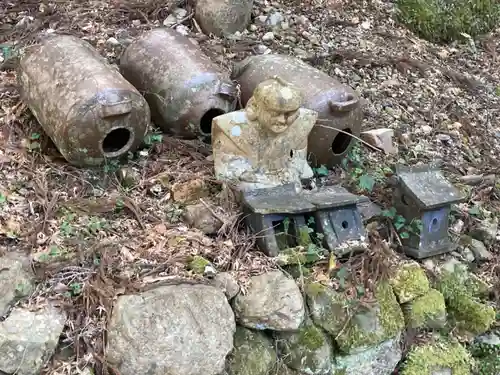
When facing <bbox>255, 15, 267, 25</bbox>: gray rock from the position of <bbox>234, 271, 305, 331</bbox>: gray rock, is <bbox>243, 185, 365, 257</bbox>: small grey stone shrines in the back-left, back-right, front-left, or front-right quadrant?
front-right

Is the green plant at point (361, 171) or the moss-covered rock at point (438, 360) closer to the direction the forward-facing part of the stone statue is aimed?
the moss-covered rock

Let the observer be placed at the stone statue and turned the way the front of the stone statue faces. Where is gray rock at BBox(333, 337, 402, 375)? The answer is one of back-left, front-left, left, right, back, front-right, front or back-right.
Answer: front

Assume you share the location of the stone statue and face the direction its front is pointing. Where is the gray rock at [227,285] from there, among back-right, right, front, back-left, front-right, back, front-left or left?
front-right

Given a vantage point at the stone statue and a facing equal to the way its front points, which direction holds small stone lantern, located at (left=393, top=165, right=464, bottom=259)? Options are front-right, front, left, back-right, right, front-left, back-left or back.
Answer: front-left

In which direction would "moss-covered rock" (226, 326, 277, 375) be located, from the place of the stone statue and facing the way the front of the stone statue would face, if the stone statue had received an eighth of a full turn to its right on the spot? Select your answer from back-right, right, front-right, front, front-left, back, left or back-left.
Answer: front

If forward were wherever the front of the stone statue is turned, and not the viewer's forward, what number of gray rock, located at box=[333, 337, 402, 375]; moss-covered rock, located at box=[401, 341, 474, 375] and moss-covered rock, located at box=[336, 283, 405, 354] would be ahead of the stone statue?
3

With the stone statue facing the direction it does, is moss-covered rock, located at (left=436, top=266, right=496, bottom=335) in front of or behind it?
in front

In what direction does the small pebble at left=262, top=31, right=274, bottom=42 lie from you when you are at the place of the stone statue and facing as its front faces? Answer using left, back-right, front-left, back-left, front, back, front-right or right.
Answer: back-left

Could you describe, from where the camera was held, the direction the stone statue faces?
facing the viewer and to the right of the viewer

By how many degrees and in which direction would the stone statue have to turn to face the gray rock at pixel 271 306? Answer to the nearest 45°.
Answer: approximately 45° to its right

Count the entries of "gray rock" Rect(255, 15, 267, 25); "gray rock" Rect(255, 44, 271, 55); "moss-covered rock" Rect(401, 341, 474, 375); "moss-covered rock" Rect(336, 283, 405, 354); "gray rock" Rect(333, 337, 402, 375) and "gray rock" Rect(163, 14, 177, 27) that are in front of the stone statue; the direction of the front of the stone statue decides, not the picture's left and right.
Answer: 3

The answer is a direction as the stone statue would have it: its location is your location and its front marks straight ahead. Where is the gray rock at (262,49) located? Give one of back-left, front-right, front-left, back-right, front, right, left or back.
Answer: back-left

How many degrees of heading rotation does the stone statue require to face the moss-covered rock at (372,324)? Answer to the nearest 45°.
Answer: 0° — it already faces it

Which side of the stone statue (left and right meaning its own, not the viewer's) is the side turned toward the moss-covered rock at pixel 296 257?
front

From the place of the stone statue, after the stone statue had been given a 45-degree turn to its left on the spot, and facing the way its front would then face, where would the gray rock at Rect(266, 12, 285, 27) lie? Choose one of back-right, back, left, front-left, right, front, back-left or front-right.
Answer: left

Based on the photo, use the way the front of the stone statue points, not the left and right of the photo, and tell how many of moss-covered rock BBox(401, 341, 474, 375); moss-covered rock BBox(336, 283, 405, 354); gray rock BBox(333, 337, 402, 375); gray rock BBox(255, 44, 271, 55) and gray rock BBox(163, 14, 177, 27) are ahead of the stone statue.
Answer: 3

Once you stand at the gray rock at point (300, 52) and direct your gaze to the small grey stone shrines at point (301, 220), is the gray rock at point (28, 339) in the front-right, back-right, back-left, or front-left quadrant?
front-right

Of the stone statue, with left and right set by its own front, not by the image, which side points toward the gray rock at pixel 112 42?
back

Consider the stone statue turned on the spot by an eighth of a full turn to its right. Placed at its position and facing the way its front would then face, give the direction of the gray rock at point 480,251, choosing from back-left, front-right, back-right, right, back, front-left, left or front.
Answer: left

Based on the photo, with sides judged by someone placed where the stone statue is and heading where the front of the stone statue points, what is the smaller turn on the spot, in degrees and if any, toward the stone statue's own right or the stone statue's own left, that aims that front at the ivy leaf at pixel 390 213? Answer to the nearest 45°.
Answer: approximately 45° to the stone statue's own left
